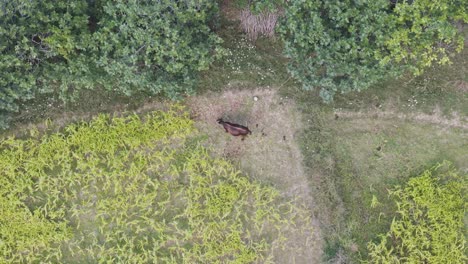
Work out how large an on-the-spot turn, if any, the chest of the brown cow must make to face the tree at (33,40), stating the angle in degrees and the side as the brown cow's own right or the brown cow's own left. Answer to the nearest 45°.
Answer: approximately 45° to the brown cow's own left

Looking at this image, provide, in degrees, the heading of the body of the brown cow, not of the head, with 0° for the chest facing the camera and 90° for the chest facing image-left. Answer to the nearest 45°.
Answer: approximately 135°
